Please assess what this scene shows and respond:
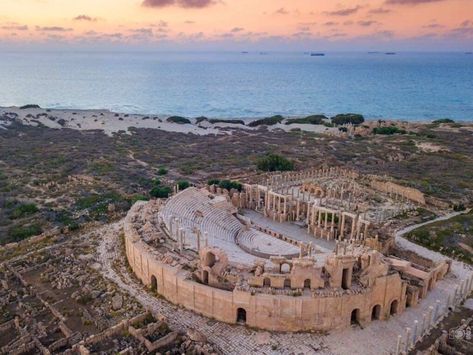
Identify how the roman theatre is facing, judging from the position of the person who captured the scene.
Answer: facing away from the viewer and to the right of the viewer

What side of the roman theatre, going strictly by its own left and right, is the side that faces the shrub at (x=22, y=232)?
left
